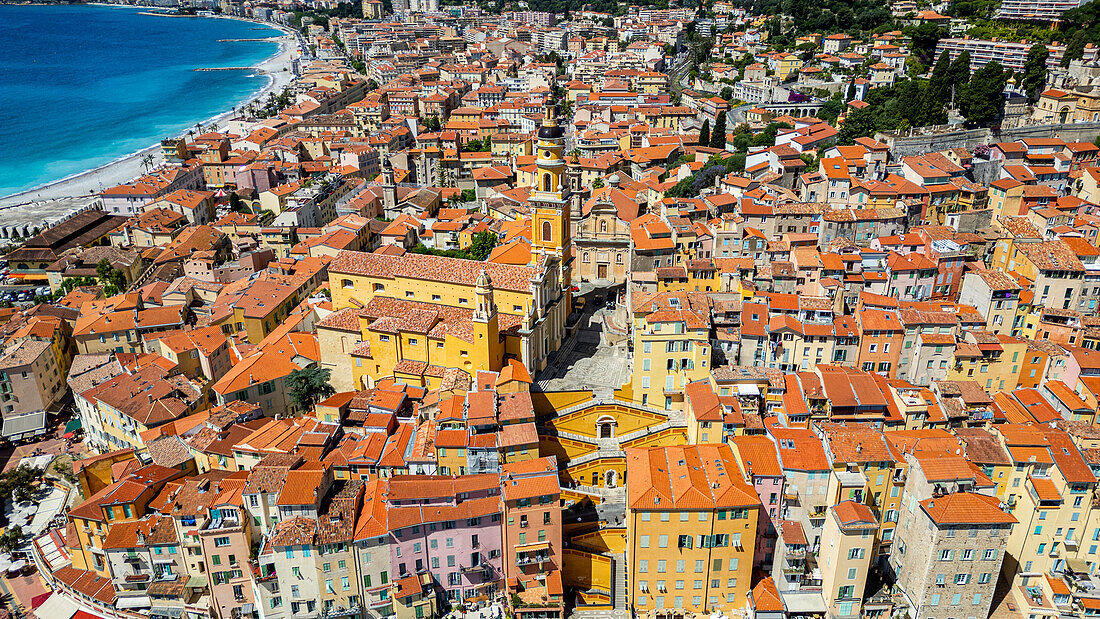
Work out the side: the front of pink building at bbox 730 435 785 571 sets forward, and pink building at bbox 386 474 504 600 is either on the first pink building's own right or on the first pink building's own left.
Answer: on the first pink building's own right

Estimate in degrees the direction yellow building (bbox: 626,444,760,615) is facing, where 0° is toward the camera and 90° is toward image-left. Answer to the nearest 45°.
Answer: approximately 0°

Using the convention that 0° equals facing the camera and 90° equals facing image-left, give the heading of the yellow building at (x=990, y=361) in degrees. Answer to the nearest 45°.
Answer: approximately 0°

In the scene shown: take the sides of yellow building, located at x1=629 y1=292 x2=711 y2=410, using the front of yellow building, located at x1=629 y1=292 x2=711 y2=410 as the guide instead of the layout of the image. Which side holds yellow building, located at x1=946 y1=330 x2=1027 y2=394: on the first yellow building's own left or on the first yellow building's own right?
on the first yellow building's own left

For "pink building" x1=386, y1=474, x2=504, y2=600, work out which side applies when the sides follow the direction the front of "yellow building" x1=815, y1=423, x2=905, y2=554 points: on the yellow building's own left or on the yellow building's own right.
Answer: on the yellow building's own right

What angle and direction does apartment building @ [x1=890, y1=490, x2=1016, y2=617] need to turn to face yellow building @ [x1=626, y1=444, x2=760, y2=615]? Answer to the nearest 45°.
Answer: approximately 45° to its right

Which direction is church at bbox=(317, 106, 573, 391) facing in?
to the viewer's right

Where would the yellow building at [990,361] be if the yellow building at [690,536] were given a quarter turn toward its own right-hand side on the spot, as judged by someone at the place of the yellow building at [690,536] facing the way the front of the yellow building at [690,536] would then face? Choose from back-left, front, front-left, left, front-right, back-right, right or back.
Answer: back-right

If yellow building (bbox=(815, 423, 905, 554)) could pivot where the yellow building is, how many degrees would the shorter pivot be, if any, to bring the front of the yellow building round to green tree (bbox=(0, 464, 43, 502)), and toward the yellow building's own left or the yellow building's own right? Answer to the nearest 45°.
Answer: approximately 90° to the yellow building's own right

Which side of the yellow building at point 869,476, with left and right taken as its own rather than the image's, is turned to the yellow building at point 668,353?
right

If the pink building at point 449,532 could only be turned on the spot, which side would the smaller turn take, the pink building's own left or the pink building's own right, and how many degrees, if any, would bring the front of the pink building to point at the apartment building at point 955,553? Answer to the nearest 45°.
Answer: approximately 90° to the pink building's own left

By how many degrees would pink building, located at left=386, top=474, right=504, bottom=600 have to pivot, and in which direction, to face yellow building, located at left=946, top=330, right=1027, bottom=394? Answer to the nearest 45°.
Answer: approximately 90° to its left
